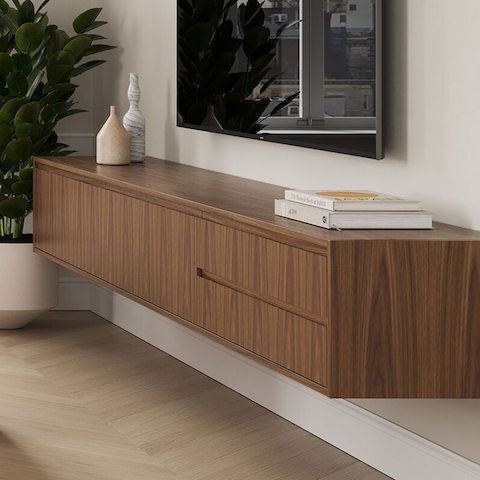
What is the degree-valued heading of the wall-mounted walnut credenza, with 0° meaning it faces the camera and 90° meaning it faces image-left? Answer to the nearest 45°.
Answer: approximately 45°

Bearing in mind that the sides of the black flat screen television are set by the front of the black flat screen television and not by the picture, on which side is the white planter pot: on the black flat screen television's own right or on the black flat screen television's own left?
on the black flat screen television's own right

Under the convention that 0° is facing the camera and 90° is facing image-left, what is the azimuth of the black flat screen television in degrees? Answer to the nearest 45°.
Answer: approximately 45°

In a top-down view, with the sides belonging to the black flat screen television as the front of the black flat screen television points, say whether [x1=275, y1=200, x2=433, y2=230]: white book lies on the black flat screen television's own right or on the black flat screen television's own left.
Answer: on the black flat screen television's own left

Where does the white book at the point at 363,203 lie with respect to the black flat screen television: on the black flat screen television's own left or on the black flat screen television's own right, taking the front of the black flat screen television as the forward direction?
on the black flat screen television's own left

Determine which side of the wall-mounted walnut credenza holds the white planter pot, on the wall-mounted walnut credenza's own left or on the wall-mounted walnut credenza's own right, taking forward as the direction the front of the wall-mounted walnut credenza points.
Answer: on the wall-mounted walnut credenza's own right
